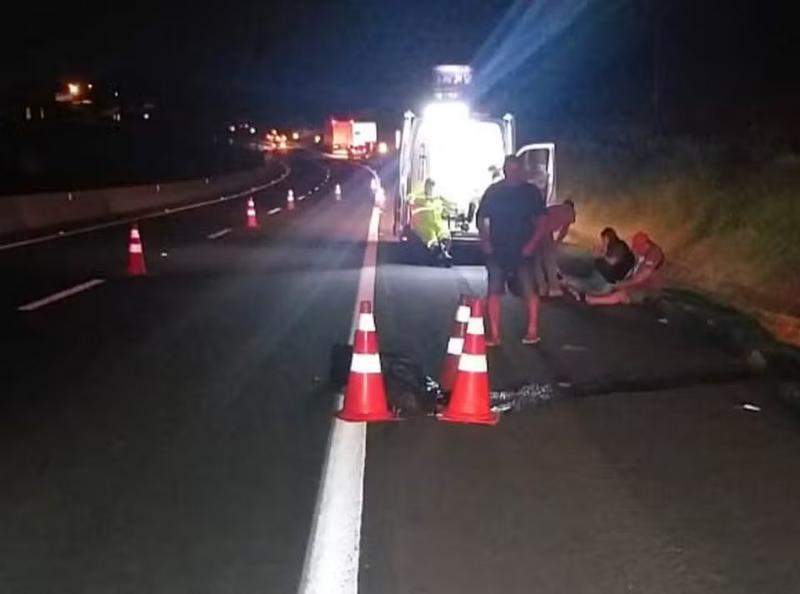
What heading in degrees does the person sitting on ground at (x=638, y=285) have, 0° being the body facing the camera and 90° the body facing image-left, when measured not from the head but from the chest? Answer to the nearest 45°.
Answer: approximately 90°

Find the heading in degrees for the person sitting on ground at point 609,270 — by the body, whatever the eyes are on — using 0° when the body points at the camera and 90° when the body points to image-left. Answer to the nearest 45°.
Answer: approximately 90°

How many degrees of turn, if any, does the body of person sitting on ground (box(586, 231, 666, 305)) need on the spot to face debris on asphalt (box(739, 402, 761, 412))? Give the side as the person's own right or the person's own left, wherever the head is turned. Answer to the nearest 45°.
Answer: approximately 90° to the person's own left

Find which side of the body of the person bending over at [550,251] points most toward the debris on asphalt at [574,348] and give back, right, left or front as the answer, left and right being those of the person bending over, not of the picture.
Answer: right

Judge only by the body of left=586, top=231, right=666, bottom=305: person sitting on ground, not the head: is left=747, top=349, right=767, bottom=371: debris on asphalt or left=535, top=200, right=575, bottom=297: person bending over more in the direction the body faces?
the person bending over

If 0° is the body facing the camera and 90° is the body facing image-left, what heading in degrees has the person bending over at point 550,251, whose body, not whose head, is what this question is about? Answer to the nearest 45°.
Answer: approximately 270°
